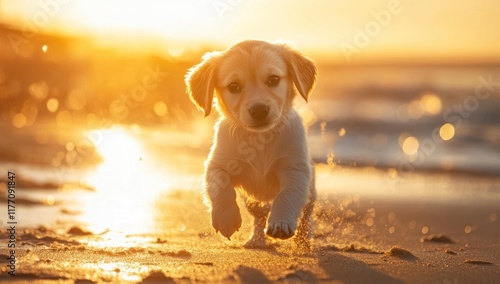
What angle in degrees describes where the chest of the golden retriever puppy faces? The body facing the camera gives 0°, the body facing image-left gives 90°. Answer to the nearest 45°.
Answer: approximately 0°
